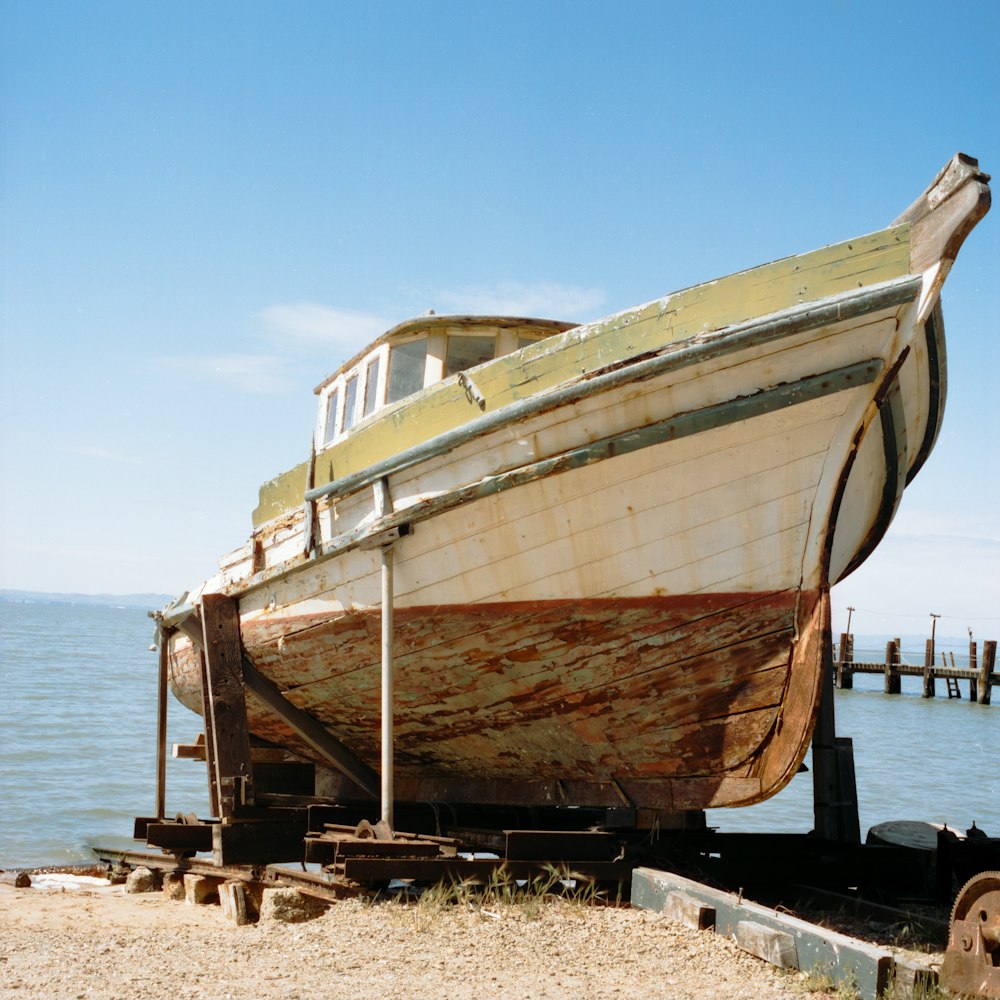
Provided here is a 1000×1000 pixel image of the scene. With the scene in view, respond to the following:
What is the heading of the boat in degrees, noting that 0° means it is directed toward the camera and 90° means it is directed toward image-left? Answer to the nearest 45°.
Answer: approximately 315°

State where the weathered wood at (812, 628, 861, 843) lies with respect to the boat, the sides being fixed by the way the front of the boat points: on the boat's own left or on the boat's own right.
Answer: on the boat's own left

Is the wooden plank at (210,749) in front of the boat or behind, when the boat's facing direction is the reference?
behind

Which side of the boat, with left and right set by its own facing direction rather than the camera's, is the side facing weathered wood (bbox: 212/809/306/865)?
back

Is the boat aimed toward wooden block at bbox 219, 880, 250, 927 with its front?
no

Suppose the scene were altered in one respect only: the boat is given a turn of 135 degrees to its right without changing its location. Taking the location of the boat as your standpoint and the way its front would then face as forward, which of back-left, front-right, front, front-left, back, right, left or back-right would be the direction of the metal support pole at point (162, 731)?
front-right

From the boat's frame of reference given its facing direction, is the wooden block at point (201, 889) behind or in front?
behind
